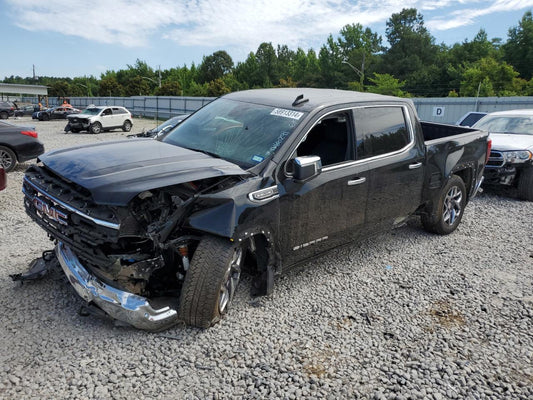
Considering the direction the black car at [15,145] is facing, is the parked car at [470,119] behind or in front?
behind

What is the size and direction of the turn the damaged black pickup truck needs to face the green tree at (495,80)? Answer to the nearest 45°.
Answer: approximately 180°

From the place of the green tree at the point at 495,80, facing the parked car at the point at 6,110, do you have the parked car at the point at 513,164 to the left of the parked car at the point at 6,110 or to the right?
left

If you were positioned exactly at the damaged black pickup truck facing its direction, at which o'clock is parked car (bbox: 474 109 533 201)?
The parked car is roughly at 6 o'clock from the damaged black pickup truck.

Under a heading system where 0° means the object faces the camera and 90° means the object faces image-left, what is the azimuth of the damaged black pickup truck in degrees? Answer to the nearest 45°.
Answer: approximately 45°

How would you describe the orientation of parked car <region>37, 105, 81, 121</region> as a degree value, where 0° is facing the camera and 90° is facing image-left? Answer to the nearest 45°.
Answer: approximately 45°

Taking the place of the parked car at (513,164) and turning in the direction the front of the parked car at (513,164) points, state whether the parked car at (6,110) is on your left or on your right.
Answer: on your right

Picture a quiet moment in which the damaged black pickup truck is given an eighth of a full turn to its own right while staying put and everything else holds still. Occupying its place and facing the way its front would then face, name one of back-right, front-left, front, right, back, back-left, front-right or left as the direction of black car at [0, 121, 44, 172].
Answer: front-right

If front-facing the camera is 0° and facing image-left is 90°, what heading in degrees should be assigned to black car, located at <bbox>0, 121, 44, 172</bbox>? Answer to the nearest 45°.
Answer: approximately 90°

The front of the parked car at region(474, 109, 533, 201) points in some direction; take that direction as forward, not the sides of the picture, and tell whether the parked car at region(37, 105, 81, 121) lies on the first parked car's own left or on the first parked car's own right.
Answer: on the first parked car's own right

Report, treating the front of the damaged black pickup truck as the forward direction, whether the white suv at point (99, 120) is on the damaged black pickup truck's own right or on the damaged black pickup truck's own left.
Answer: on the damaged black pickup truck's own right
